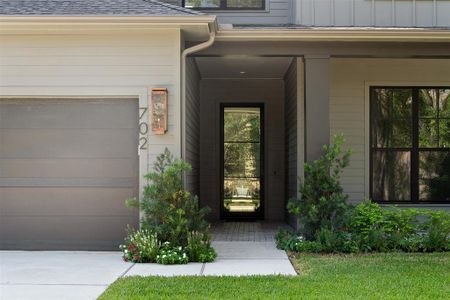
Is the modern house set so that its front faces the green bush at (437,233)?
no

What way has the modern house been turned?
toward the camera
